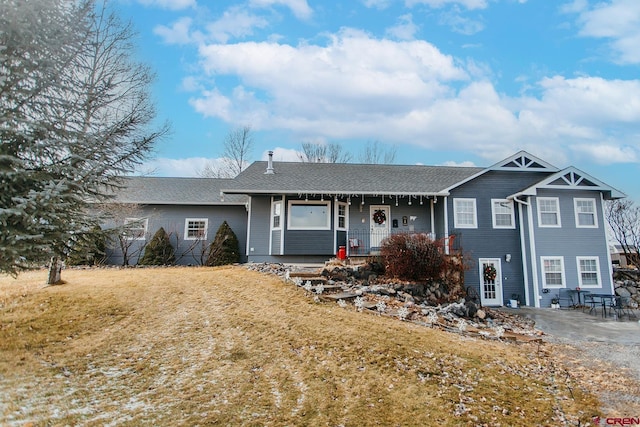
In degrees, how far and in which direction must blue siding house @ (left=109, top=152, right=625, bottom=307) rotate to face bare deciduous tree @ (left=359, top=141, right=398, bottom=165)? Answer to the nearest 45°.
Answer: approximately 180°

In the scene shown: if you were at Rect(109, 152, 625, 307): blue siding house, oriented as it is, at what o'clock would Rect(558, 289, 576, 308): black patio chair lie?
The black patio chair is roughly at 9 o'clock from the blue siding house.

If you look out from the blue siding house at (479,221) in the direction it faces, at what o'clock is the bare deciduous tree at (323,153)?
The bare deciduous tree is roughly at 5 o'clock from the blue siding house.

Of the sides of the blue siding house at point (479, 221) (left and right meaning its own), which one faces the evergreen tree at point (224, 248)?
right

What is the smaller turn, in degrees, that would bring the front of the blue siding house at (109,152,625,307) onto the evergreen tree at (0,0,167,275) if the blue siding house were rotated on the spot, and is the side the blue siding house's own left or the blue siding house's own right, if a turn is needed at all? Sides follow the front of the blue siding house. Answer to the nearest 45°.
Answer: approximately 45° to the blue siding house's own right

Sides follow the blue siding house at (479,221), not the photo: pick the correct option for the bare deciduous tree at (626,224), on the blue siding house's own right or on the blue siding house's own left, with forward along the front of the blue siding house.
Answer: on the blue siding house's own left

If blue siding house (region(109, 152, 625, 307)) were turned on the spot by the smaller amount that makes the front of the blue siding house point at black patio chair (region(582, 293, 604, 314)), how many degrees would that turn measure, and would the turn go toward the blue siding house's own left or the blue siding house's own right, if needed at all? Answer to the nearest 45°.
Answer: approximately 90° to the blue siding house's own left

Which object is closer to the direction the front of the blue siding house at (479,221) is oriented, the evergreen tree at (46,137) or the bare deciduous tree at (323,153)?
the evergreen tree

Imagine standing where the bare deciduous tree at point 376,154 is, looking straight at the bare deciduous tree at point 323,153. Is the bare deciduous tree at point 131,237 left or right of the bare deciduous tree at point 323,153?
left

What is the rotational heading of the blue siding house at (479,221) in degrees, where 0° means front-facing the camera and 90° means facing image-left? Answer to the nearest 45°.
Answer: approximately 0°

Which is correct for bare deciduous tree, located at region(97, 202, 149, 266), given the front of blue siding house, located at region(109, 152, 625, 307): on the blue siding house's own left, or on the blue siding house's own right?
on the blue siding house's own right
